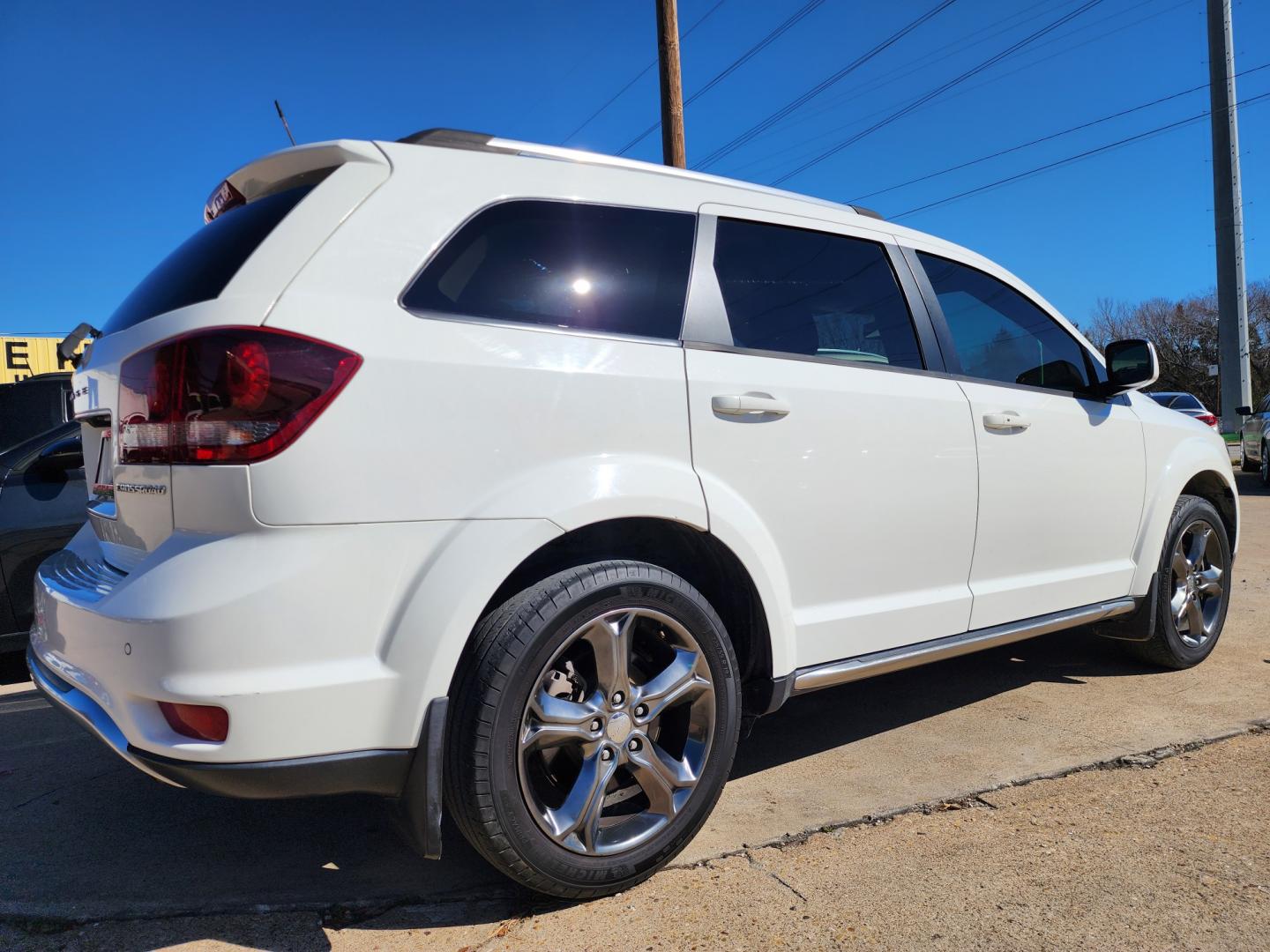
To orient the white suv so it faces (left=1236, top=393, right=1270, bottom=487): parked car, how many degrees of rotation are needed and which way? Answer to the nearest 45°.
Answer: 0° — it already faces it

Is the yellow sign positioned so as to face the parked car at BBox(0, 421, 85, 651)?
yes

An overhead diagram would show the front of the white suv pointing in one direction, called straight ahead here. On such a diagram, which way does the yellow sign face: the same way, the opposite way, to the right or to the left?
to the right

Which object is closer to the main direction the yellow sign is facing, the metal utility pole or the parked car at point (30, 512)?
the parked car

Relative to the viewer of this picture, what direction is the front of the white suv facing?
facing away from the viewer and to the right of the viewer

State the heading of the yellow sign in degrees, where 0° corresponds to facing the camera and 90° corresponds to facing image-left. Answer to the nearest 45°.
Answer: approximately 0°

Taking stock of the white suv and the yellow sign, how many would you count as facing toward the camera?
1

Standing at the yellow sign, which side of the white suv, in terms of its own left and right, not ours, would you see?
left
